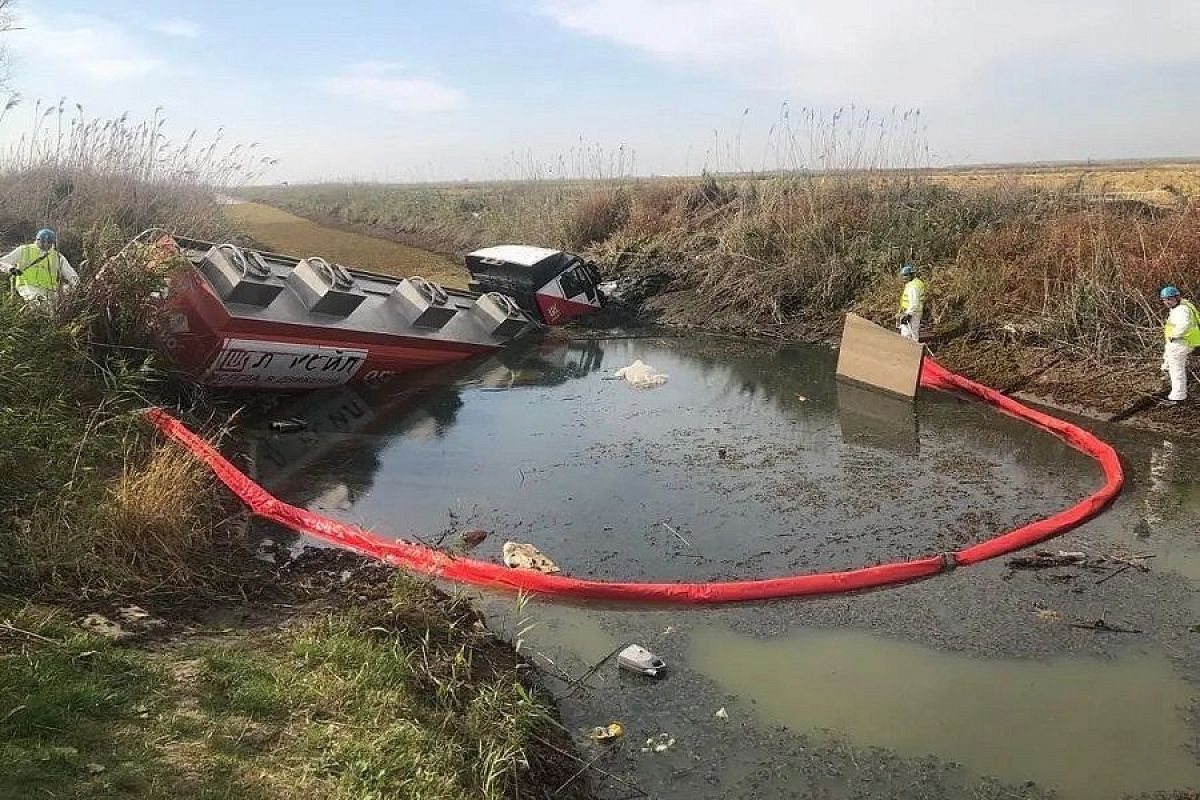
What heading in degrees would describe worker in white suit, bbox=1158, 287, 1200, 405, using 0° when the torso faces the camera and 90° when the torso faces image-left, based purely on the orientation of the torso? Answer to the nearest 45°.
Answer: approximately 90°

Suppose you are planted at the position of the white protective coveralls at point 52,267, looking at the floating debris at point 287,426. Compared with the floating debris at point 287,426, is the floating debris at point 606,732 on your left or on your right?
right

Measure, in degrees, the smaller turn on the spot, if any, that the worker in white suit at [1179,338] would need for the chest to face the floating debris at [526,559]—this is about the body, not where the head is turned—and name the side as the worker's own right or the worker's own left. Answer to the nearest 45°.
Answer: approximately 45° to the worker's own left

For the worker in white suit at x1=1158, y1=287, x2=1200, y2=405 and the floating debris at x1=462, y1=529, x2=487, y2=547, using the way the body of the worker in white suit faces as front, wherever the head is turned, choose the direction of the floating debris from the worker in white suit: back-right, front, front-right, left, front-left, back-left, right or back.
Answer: front-left

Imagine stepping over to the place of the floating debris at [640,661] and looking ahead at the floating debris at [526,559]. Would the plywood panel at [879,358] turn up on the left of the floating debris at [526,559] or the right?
right

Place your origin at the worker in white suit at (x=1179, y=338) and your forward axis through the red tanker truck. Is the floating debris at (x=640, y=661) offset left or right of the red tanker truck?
left

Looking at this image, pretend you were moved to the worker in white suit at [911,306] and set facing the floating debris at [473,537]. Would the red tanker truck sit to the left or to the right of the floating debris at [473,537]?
right

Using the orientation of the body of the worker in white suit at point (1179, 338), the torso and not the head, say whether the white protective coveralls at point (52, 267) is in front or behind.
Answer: in front

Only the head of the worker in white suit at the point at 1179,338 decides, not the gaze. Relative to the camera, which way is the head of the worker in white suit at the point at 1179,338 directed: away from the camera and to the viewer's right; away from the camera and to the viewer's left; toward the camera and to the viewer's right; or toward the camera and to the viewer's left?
toward the camera and to the viewer's left
